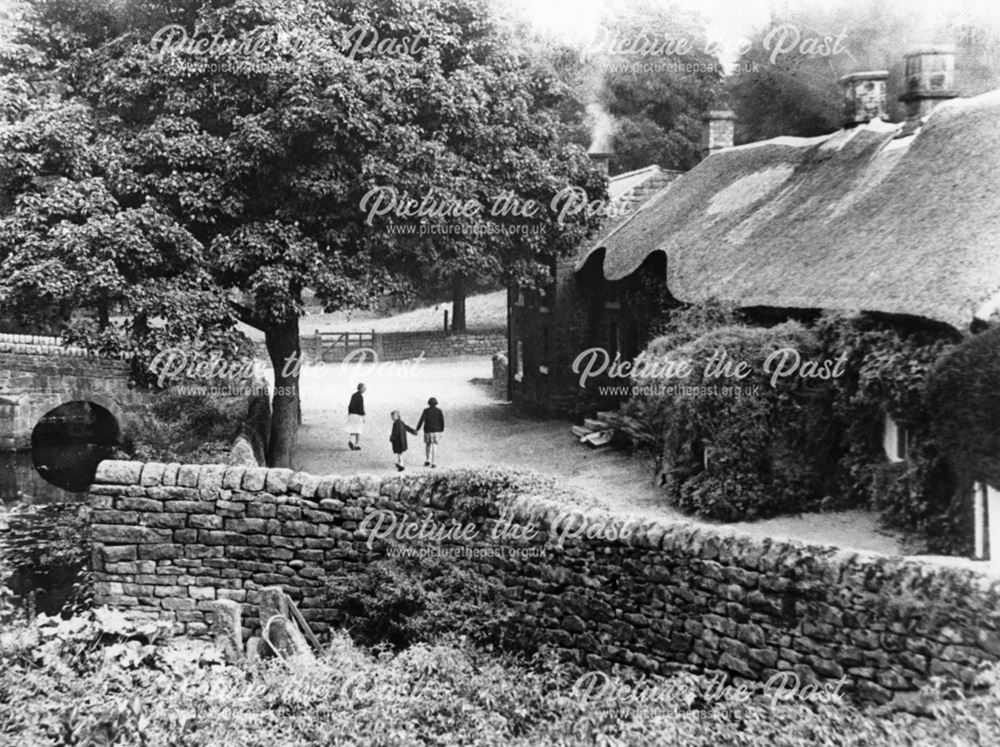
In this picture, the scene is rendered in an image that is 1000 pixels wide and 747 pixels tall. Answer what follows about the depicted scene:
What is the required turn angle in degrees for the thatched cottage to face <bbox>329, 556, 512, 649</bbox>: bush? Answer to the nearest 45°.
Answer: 0° — it already faces it

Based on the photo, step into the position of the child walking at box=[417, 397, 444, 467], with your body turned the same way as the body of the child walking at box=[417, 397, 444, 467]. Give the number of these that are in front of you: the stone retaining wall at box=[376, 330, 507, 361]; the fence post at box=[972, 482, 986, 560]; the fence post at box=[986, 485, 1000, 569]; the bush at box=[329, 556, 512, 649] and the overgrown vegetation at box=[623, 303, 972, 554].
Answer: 1

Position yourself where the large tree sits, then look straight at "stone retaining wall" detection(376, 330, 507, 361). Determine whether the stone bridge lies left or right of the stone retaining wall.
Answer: left

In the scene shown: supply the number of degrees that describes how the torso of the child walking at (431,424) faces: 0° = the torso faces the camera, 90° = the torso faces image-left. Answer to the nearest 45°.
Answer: approximately 180°

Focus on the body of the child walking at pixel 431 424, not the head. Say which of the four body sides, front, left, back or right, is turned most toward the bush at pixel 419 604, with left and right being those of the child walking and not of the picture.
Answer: back

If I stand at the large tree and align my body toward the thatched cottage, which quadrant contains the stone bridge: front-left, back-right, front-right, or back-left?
back-left

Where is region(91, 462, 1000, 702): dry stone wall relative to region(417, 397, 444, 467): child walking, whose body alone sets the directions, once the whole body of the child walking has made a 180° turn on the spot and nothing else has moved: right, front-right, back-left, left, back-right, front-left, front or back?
front

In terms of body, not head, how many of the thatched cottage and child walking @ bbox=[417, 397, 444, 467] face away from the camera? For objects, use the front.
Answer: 1

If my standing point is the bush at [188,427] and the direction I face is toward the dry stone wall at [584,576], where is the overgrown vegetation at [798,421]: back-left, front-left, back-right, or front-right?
front-left

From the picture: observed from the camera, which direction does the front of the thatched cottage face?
facing the viewer and to the left of the viewer

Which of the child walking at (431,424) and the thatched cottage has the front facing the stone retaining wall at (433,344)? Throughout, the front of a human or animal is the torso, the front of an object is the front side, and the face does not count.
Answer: the child walking

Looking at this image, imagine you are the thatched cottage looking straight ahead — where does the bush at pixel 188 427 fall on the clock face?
The bush is roughly at 1 o'clock from the thatched cottage.

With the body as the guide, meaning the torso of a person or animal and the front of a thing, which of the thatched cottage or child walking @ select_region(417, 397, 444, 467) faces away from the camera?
the child walking
